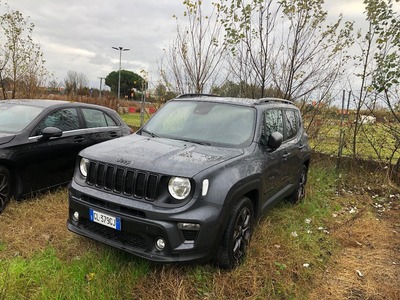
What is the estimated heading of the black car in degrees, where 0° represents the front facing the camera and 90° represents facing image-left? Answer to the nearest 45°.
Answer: approximately 45°

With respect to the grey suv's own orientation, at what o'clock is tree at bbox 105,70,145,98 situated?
The tree is roughly at 4 o'clock from the grey suv.

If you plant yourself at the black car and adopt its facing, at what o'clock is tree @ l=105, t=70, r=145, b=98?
The tree is roughly at 5 o'clock from the black car.

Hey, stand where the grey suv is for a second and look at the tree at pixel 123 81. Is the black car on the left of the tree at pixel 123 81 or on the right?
left

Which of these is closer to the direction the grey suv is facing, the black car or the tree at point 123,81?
the black car

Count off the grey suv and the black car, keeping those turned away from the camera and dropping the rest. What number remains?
0

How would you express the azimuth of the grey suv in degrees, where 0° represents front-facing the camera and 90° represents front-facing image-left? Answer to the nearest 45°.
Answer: approximately 45°

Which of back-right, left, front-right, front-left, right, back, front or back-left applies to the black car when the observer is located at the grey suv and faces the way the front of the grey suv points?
right
